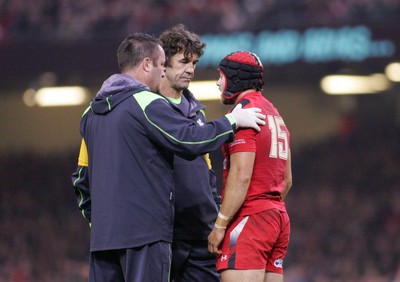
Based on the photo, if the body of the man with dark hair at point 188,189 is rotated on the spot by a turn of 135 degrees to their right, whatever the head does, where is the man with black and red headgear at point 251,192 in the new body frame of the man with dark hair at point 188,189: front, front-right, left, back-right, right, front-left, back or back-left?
back-left

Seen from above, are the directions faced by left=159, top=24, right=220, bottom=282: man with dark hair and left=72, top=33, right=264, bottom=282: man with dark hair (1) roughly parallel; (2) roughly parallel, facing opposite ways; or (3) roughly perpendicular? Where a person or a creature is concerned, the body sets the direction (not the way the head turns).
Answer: roughly perpendicular

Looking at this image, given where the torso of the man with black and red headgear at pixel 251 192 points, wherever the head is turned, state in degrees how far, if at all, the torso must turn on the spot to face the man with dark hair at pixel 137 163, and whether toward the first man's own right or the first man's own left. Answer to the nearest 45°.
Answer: approximately 45° to the first man's own left

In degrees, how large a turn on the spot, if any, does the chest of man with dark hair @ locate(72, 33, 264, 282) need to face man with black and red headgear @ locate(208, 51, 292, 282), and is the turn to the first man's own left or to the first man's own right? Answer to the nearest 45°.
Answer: approximately 45° to the first man's own right

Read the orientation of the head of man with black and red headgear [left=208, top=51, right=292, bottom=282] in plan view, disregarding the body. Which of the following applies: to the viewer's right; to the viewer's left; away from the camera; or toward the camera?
to the viewer's left

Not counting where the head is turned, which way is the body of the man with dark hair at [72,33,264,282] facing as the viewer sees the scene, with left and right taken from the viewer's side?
facing away from the viewer and to the right of the viewer

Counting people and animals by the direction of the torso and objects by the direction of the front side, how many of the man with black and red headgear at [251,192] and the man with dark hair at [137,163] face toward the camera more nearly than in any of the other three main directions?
0

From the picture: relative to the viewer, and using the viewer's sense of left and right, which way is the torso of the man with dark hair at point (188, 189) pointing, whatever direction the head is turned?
facing the viewer and to the right of the viewer
